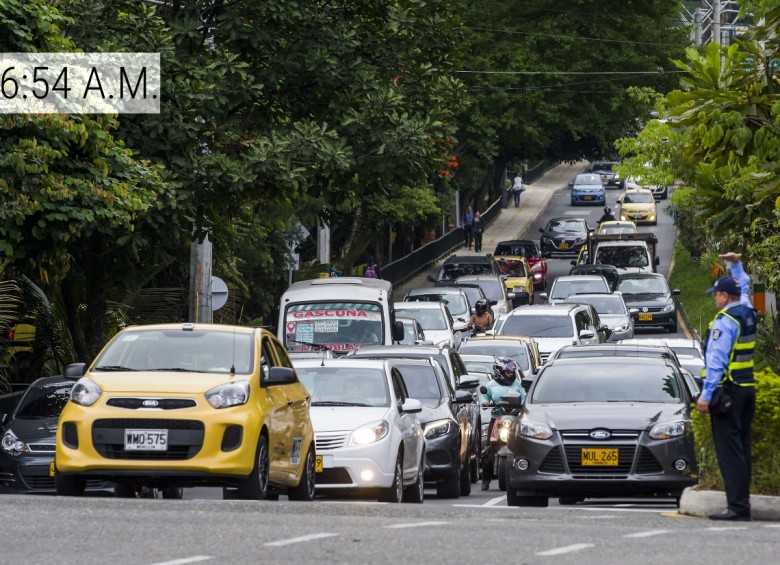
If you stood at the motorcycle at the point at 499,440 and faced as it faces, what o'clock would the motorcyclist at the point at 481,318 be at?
The motorcyclist is roughly at 6 o'clock from the motorcycle.

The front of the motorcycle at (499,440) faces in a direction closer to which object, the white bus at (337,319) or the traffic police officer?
the traffic police officer

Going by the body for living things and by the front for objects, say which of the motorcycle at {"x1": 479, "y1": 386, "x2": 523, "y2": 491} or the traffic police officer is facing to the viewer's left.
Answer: the traffic police officer

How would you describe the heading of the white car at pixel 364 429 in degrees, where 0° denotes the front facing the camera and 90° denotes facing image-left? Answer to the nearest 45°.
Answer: approximately 0°

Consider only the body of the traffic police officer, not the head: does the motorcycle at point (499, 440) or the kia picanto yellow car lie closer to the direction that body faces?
the kia picanto yellow car

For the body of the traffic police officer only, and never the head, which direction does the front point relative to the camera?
to the viewer's left

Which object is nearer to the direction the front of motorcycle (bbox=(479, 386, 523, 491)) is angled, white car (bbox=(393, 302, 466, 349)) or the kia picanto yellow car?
the kia picanto yellow car

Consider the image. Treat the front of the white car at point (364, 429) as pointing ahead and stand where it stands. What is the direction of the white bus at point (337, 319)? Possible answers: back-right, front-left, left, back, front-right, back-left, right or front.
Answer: back

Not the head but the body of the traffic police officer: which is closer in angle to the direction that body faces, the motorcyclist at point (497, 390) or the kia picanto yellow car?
the kia picanto yellow car

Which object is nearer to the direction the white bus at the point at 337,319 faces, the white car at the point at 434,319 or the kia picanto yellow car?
the kia picanto yellow car

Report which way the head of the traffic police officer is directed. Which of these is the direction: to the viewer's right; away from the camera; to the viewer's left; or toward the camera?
to the viewer's left

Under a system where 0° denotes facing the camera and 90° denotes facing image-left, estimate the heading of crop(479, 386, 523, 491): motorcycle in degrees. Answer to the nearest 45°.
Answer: approximately 0°

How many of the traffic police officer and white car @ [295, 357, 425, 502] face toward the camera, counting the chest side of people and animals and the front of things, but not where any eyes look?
1
